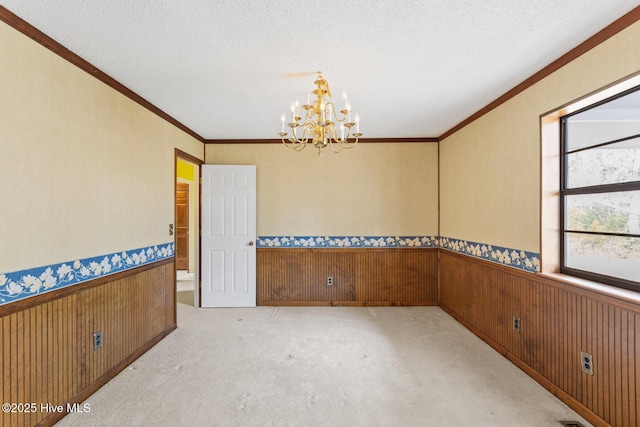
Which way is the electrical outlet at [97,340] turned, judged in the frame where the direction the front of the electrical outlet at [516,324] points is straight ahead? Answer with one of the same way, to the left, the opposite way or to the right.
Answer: the opposite way

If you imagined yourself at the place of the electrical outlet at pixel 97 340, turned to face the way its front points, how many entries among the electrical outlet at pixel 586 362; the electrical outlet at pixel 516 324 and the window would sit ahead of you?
3

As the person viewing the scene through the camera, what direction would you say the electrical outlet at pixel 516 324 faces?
facing the viewer and to the left of the viewer

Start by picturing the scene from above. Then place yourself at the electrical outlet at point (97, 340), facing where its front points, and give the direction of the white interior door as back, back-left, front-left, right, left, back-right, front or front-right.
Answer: left

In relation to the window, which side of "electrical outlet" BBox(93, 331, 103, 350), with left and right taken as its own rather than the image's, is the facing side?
front

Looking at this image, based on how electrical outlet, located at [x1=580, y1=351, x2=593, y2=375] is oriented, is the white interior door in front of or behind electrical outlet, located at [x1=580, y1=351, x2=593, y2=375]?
in front

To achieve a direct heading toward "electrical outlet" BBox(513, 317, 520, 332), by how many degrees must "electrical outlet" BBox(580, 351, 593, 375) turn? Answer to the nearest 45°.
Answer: approximately 90° to its right

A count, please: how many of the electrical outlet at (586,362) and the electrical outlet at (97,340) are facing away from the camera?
0

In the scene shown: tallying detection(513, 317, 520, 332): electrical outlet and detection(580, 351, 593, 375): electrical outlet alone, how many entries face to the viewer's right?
0

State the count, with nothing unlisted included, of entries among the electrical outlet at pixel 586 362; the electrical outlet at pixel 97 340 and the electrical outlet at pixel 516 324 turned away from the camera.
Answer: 0

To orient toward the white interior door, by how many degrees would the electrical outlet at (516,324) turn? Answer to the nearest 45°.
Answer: approximately 45° to its right

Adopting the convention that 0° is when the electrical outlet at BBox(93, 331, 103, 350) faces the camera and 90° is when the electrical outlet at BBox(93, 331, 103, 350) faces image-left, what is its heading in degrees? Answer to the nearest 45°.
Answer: approximately 315°

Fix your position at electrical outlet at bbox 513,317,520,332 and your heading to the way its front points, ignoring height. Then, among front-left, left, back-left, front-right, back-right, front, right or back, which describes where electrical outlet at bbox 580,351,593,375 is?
left

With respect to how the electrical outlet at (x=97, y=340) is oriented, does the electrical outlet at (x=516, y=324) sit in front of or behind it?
in front

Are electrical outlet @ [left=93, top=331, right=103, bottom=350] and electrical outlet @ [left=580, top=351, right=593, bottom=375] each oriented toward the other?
yes
